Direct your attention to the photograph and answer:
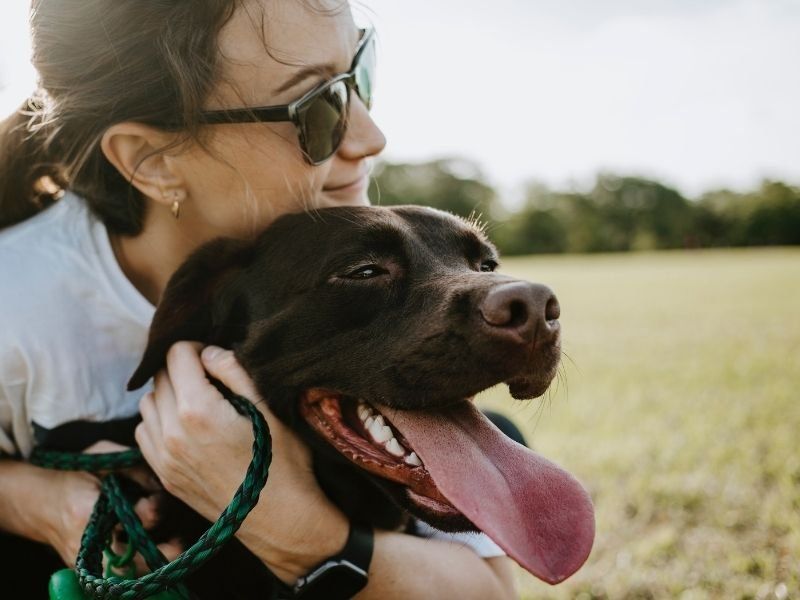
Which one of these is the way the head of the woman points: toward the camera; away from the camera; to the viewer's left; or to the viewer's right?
to the viewer's right

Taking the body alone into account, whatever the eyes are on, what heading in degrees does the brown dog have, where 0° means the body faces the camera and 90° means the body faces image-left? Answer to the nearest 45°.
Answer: approximately 315°

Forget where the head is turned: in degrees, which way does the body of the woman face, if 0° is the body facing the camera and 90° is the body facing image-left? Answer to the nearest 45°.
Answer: approximately 270°
